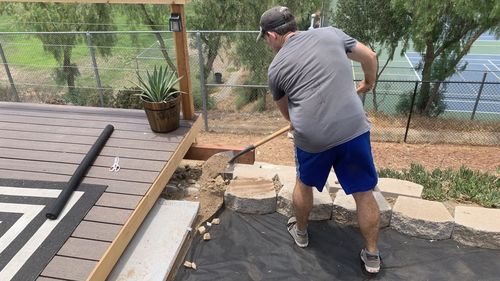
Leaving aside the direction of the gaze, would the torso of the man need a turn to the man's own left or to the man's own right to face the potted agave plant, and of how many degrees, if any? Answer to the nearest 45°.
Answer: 0° — they already face it

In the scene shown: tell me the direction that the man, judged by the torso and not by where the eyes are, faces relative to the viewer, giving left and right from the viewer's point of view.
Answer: facing away from the viewer and to the left of the viewer

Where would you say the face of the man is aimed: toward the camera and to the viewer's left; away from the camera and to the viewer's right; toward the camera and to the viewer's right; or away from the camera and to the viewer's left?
away from the camera and to the viewer's left

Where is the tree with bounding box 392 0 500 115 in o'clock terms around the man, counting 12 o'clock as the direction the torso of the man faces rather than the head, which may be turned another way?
The tree is roughly at 2 o'clock from the man.

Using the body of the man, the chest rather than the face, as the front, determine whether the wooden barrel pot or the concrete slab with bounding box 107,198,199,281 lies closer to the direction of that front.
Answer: the wooden barrel pot

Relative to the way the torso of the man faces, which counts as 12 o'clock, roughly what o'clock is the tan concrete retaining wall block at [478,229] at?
The tan concrete retaining wall block is roughly at 4 o'clock from the man.

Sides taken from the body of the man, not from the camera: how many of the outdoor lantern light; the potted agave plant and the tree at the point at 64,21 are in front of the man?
3

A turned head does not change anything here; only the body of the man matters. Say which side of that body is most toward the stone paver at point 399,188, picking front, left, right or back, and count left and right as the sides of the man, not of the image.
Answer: right

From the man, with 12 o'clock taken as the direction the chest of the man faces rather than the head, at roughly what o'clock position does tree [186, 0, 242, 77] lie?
The tree is roughly at 1 o'clock from the man.

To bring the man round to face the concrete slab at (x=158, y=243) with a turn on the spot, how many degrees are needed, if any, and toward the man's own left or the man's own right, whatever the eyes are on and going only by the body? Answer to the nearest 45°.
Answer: approximately 45° to the man's own left
